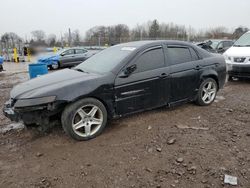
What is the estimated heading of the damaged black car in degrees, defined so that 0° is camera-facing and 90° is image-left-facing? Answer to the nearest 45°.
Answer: approximately 45°

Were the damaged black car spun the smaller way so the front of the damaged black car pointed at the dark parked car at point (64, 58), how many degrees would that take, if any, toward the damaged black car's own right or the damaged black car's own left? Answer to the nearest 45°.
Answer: approximately 135° to the damaged black car's own right

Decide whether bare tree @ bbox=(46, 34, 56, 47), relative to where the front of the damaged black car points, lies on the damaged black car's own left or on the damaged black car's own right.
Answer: on the damaged black car's own right

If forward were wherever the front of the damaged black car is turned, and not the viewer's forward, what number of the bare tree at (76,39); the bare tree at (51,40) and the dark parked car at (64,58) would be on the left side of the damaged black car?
0

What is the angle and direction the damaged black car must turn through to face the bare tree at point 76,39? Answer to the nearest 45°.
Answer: approximately 135° to its right
